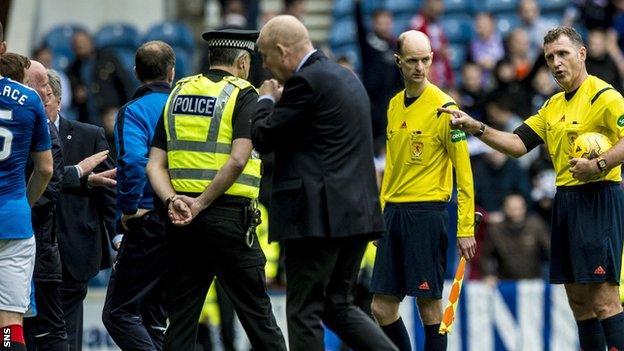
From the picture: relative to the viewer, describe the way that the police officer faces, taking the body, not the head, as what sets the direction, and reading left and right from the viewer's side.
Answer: facing away from the viewer and to the right of the viewer

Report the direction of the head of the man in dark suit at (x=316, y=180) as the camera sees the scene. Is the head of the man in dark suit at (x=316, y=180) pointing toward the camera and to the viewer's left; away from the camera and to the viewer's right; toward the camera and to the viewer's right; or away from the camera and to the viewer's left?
away from the camera and to the viewer's left

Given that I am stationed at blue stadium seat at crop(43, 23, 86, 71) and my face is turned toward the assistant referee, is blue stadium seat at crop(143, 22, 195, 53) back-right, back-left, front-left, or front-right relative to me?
front-left

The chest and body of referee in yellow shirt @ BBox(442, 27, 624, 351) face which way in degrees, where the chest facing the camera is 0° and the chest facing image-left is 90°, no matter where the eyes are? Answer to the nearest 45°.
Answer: approximately 45°

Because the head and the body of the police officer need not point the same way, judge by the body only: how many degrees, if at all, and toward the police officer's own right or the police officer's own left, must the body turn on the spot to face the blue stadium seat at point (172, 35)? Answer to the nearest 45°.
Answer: approximately 45° to the police officer's own left

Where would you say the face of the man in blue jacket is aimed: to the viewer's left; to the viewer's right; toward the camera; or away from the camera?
away from the camera
